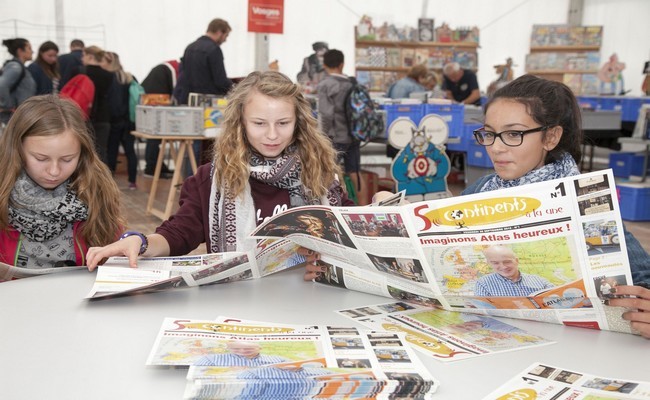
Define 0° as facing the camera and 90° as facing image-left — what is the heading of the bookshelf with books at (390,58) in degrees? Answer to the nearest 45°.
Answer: approximately 0°

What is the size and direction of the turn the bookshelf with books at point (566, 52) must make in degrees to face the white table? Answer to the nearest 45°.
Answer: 0° — it already faces it

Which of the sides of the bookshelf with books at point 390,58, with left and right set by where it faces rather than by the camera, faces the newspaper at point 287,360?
front

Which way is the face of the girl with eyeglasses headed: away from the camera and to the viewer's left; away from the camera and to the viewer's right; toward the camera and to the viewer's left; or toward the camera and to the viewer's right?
toward the camera and to the viewer's left

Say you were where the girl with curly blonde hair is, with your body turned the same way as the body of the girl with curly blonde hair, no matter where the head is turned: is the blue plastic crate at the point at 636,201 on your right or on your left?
on your left

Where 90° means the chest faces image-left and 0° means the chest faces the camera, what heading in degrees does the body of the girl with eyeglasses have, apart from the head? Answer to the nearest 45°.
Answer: approximately 45°

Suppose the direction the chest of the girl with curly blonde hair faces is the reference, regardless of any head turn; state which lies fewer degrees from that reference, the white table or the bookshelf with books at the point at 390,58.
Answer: the white table

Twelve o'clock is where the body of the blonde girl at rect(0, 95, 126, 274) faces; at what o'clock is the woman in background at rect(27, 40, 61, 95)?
The woman in background is roughly at 6 o'clock from the blonde girl.

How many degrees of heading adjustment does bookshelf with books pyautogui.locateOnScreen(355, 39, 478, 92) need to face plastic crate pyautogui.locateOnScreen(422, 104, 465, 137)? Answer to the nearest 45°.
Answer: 0° — it already faces it

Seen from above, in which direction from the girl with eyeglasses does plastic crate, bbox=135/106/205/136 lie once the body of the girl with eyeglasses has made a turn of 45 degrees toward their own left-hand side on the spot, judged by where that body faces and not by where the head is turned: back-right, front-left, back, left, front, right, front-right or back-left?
back-right

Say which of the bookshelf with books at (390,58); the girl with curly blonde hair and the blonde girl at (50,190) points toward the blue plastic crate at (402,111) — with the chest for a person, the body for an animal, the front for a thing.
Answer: the bookshelf with books
